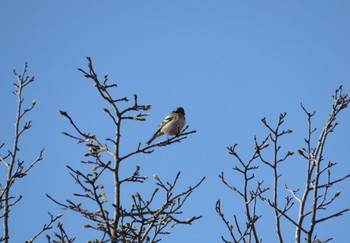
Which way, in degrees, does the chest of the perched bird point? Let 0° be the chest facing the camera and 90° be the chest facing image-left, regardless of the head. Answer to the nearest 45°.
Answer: approximately 270°
